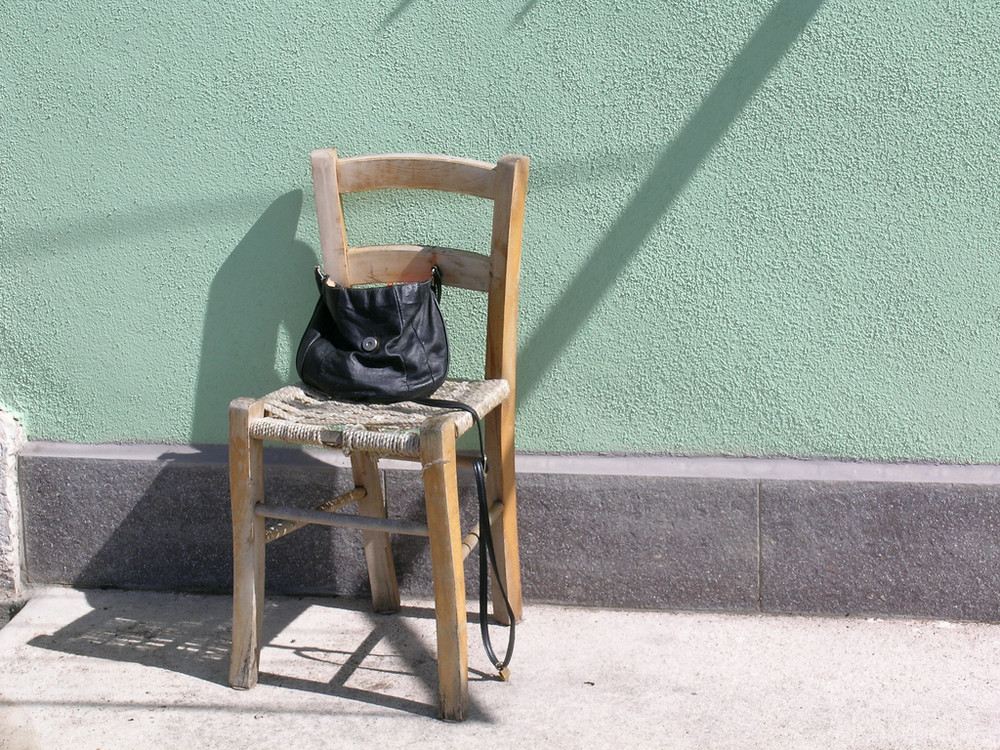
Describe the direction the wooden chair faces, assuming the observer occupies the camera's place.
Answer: facing the viewer and to the left of the viewer
